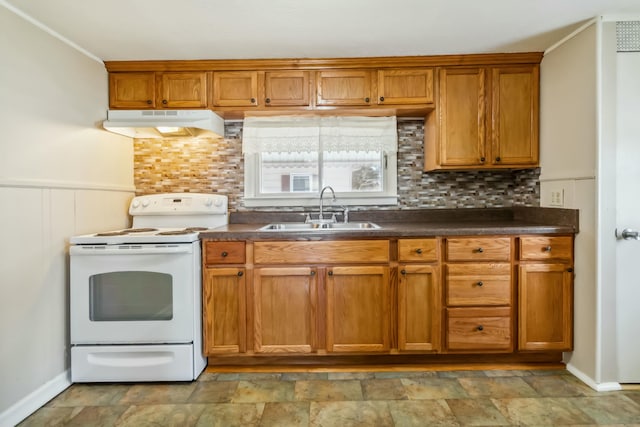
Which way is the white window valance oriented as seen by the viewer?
toward the camera

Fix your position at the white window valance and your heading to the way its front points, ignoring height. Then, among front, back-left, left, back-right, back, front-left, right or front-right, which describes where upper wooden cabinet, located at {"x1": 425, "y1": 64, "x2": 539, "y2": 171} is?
left

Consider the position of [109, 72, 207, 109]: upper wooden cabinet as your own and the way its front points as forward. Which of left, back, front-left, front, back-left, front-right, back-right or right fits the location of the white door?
front-left

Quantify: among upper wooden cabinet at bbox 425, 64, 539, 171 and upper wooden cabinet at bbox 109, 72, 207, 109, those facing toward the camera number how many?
2

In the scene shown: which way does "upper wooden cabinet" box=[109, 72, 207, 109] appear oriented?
toward the camera

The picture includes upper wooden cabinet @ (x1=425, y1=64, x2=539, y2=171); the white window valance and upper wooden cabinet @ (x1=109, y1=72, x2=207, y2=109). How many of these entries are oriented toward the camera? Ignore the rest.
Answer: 3

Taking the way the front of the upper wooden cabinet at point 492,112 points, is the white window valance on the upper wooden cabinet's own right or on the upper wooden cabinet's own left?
on the upper wooden cabinet's own right

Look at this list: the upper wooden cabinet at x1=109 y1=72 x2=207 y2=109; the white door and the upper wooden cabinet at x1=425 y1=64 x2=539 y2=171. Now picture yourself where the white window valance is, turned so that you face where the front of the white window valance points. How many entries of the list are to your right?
1

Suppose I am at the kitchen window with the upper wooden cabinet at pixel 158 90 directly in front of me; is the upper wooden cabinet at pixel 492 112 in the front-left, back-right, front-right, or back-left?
back-left

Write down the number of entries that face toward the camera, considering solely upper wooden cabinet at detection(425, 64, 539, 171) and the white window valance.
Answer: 2

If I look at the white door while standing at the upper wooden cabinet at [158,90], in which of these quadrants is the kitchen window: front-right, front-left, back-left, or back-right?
front-left

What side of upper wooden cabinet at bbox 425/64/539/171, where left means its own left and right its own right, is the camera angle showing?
front
